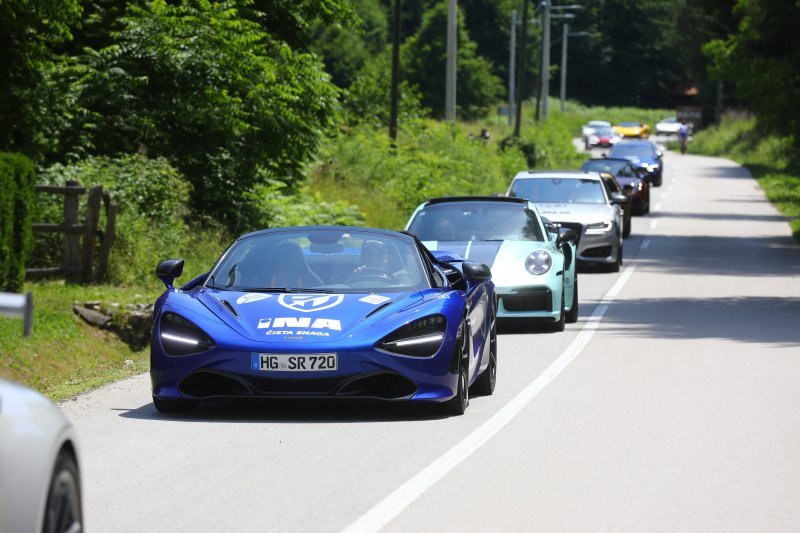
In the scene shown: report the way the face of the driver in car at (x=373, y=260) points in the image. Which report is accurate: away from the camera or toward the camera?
toward the camera

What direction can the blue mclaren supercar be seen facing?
toward the camera

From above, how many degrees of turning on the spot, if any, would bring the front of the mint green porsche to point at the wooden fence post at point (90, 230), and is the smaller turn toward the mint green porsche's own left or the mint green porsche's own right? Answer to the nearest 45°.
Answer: approximately 90° to the mint green porsche's own right

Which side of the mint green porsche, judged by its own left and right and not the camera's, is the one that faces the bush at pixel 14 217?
right

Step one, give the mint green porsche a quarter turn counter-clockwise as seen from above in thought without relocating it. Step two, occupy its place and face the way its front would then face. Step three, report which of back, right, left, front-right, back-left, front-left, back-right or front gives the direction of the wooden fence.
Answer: back

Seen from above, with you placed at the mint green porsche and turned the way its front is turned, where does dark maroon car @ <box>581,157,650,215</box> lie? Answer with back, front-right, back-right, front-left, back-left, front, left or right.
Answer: back

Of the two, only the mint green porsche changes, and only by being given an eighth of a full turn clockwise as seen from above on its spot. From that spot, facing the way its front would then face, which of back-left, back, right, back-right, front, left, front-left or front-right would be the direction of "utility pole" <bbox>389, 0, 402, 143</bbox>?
back-right

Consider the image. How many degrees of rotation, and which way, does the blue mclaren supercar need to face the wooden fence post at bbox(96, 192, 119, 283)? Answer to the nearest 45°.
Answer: approximately 180°

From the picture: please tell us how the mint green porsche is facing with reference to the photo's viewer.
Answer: facing the viewer

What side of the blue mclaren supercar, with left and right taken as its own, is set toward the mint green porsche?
back

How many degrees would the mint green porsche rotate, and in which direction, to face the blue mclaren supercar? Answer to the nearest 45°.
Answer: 0° — it already faces it

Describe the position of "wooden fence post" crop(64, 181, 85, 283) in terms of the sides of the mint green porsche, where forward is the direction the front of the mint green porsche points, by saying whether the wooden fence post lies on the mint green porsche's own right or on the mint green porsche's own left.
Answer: on the mint green porsche's own right

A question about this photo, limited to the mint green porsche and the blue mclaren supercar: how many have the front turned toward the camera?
2

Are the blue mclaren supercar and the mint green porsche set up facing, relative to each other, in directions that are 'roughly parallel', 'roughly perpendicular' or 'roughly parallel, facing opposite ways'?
roughly parallel
